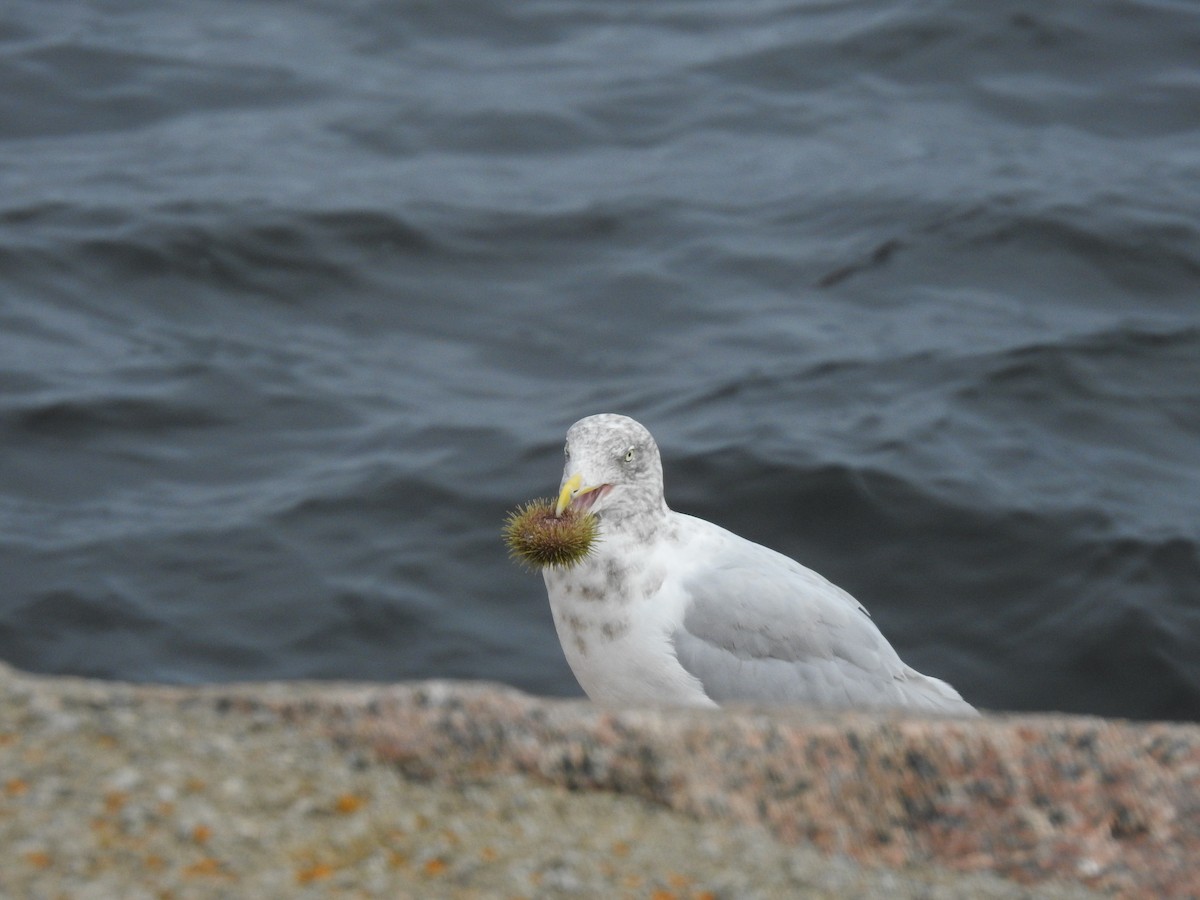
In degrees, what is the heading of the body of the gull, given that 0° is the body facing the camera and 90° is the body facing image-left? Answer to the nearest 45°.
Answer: approximately 45°
